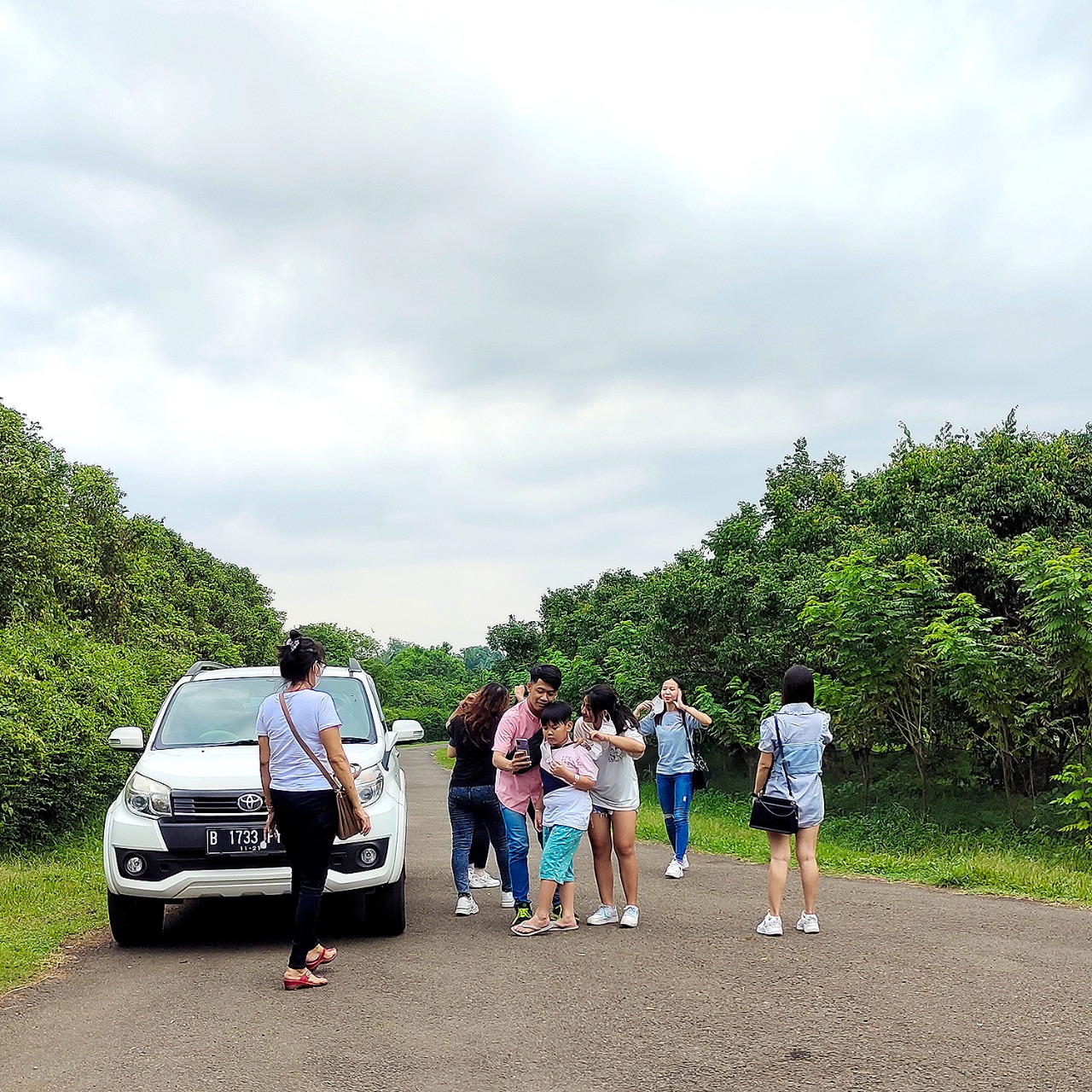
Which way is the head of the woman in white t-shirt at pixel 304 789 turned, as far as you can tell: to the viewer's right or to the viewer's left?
to the viewer's right

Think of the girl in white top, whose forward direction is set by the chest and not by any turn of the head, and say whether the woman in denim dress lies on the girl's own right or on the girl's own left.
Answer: on the girl's own left

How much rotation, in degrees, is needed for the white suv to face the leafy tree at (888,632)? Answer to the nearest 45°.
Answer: approximately 135° to its left

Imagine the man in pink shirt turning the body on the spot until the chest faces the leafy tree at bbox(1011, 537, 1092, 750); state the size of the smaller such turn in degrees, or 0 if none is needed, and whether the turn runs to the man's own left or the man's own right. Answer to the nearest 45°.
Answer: approximately 90° to the man's own left

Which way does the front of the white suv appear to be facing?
toward the camera

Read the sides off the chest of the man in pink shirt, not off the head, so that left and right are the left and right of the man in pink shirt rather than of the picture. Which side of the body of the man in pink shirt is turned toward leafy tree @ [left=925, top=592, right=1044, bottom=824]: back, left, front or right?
left

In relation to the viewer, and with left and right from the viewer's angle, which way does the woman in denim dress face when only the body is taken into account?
facing away from the viewer

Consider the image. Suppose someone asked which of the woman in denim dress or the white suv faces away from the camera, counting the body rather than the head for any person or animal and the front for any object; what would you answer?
the woman in denim dress

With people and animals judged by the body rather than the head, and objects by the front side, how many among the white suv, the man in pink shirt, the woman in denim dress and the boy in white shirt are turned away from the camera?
1

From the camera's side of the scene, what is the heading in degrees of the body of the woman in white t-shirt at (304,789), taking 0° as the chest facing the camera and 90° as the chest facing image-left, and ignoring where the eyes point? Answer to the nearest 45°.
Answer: approximately 225°

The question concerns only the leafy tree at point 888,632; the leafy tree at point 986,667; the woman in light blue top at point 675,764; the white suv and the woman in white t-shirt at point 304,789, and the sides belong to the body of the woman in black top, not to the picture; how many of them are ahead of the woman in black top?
3

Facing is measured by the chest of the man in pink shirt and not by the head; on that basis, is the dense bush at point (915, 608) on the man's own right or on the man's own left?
on the man's own left

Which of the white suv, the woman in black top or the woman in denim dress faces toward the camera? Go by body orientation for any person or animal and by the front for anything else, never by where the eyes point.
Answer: the white suv

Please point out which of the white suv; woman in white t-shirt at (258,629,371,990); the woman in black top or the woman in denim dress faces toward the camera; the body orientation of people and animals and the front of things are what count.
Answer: the white suv

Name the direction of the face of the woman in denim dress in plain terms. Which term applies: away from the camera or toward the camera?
away from the camera

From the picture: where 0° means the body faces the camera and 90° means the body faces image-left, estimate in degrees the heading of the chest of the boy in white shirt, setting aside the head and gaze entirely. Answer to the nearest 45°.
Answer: approximately 45°
